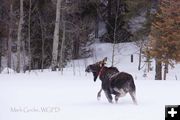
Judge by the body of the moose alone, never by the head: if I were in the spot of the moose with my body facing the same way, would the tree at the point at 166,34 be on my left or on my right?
on my right

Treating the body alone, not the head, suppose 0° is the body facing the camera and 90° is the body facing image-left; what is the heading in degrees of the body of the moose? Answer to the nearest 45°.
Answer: approximately 135°
